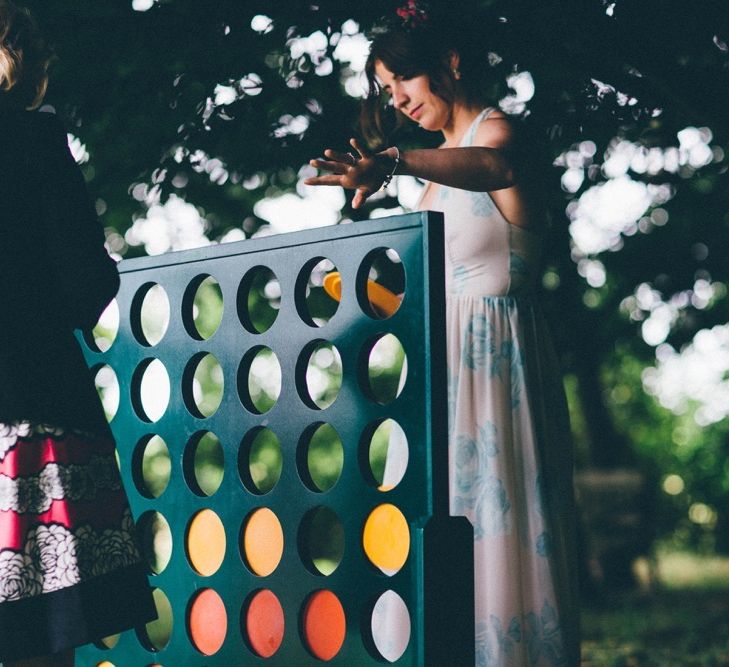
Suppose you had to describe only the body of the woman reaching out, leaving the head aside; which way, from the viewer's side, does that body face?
to the viewer's left

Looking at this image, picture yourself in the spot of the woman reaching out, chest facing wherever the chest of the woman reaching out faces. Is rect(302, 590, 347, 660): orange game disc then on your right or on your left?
on your left

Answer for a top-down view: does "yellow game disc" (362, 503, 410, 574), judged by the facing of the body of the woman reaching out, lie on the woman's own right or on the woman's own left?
on the woman's own left

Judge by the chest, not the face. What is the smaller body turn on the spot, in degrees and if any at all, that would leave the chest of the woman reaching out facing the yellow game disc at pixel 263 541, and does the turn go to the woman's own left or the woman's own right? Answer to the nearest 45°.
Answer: approximately 45° to the woman's own left
